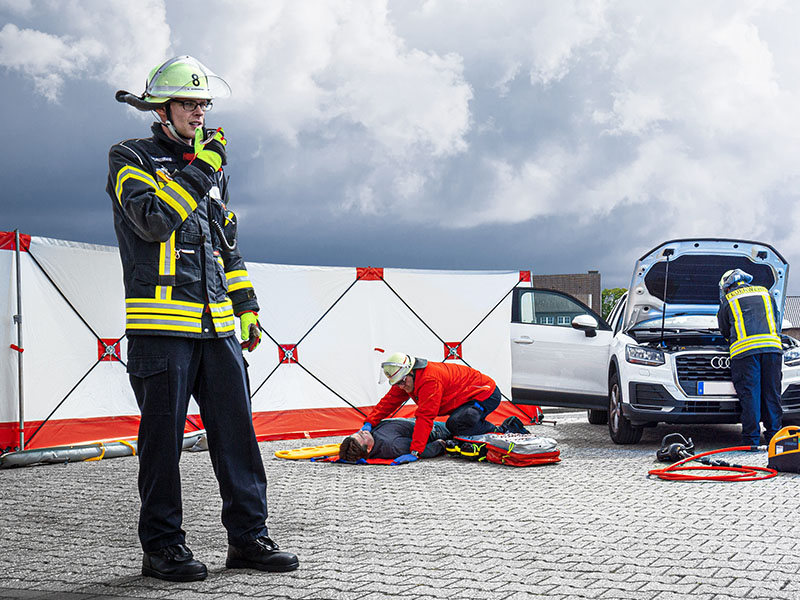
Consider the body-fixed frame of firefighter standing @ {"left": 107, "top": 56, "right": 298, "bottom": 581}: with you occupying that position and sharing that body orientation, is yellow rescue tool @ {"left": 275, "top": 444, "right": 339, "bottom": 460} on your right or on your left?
on your left

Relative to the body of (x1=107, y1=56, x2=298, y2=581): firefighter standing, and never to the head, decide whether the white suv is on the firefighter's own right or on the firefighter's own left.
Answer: on the firefighter's own left

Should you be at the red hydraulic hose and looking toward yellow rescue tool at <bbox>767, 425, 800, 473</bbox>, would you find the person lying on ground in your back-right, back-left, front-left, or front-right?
back-left

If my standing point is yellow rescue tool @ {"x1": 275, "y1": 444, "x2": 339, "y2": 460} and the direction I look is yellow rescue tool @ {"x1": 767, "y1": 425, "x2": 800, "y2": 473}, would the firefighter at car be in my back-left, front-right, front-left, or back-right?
front-left

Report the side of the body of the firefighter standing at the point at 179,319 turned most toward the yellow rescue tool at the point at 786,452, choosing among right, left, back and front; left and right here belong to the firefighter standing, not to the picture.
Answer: left

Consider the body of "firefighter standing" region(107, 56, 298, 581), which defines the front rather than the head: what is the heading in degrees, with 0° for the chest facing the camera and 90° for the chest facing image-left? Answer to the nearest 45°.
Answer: approximately 315°

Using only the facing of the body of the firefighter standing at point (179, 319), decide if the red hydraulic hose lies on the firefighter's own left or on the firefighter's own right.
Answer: on the firefighter's own left

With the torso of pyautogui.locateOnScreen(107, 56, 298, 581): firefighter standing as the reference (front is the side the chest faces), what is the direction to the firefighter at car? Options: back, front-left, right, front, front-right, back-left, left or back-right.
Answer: left

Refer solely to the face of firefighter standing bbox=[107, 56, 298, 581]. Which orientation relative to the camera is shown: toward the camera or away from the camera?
toward the camera
